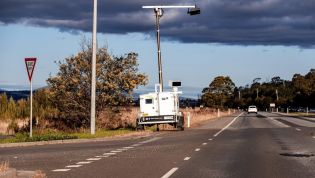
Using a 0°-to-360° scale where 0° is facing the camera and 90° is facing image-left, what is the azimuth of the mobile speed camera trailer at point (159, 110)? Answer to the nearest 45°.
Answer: approximately 180°

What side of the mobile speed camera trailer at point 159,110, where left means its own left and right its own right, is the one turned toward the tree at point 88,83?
left
